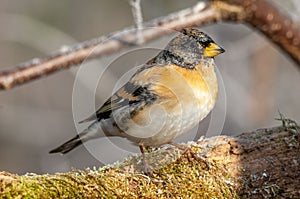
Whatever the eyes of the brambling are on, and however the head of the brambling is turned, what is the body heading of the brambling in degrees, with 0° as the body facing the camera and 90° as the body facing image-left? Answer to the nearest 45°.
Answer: approximately 270°
